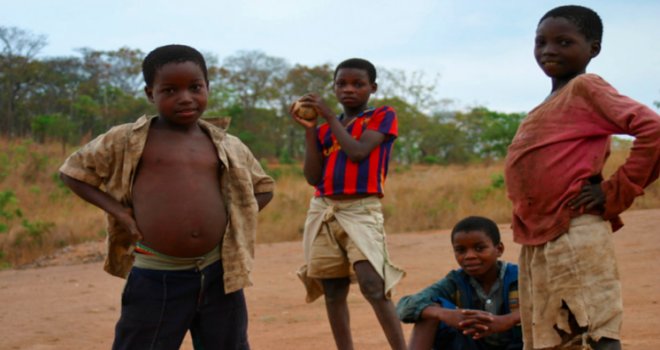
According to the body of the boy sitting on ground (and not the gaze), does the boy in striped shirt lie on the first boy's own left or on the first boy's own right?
on the first boy's own right

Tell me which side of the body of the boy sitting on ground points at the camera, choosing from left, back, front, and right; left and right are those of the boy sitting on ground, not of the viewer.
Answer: front
